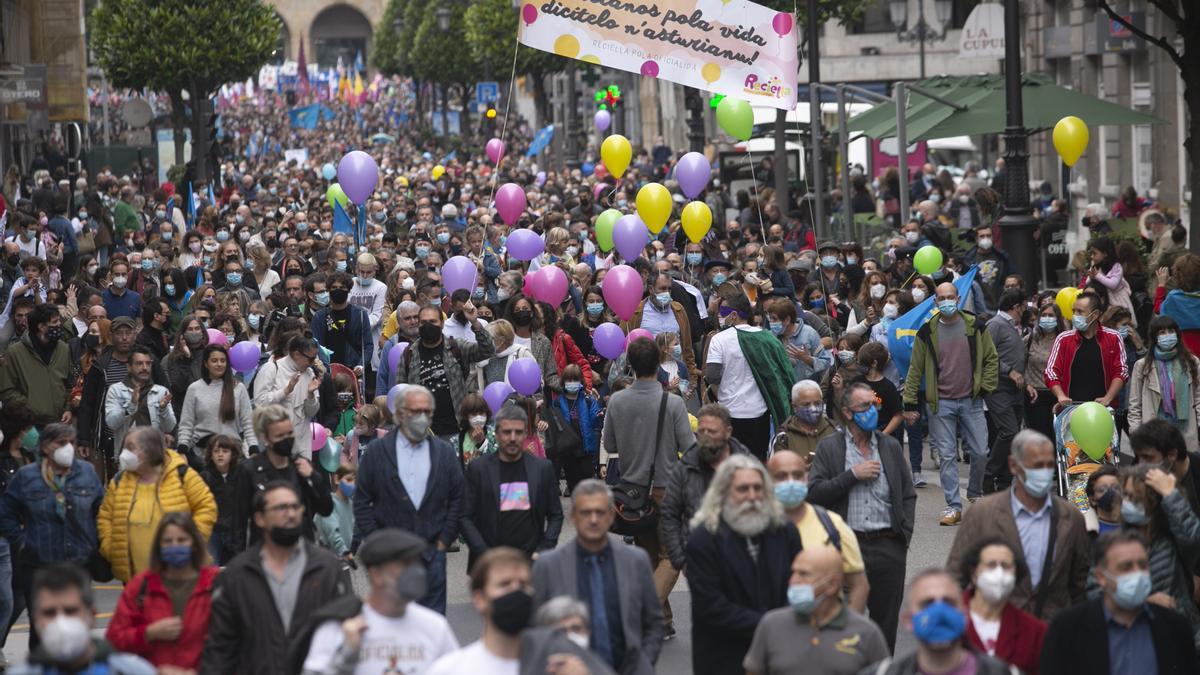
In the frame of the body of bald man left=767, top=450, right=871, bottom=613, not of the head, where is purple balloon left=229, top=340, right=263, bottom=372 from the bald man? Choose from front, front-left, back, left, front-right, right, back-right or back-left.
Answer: back-right

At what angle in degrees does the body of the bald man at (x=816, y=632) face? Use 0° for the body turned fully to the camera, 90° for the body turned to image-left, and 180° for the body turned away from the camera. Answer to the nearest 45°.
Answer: approximately 45°

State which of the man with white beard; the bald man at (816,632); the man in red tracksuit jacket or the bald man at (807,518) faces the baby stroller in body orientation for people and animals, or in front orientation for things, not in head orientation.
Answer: the man in red tracksuit jacket

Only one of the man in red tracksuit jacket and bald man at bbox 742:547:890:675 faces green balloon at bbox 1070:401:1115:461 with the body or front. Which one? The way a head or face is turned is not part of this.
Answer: the man in red tracksuit jacket

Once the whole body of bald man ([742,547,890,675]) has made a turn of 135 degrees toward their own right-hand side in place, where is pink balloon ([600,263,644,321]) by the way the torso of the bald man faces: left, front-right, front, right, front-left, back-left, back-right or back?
front

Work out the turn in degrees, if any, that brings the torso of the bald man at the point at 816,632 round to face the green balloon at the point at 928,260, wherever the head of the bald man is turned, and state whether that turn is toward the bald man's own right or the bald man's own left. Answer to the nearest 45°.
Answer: approximately 135° to the bald man's own right

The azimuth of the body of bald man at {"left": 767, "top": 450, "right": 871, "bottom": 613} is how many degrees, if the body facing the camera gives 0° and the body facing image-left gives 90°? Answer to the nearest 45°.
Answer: approximately 0°

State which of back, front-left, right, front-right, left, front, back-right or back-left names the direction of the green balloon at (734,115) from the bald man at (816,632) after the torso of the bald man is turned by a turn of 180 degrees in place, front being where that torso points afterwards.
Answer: front-left

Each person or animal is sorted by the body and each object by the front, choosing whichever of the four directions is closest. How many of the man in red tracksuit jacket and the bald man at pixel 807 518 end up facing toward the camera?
2

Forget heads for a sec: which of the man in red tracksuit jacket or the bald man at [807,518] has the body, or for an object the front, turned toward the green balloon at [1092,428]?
the man in red tracksuit jacket

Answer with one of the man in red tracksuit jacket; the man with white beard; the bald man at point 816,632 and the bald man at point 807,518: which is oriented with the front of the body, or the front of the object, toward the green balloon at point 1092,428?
the man in red tracksuit jacket
